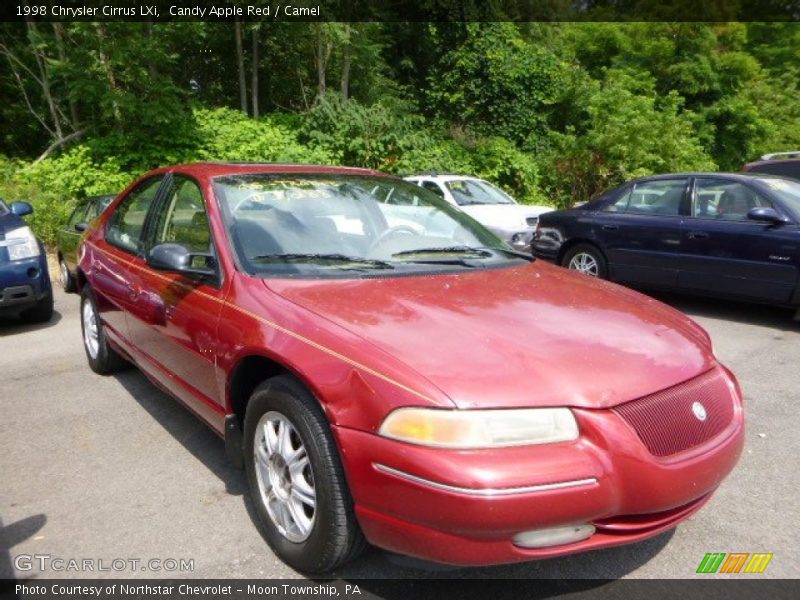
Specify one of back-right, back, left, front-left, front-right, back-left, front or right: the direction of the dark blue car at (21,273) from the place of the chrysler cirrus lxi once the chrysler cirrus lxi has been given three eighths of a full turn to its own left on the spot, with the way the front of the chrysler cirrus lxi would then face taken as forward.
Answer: front-left

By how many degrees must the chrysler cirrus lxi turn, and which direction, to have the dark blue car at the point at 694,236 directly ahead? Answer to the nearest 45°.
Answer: approximately 90° to its left
